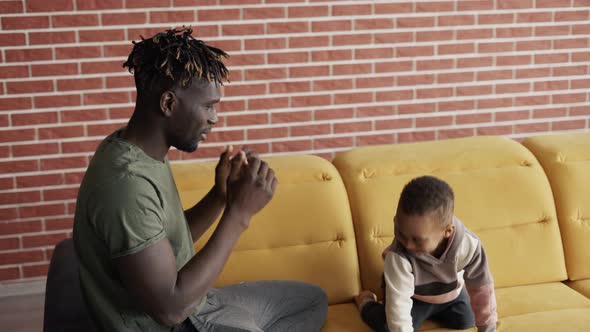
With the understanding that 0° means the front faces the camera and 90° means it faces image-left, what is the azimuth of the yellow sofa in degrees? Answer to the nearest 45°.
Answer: approximately 0°

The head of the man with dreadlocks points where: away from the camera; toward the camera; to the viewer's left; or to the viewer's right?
to the viewer's right

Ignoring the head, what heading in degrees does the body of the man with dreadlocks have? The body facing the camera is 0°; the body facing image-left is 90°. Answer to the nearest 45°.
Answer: approximately 270°

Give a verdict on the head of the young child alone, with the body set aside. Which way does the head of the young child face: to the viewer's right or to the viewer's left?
to the viewer's left
